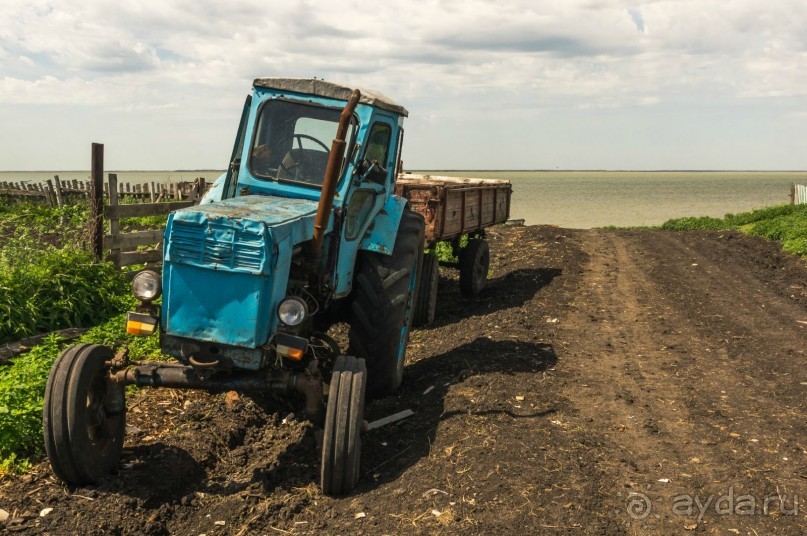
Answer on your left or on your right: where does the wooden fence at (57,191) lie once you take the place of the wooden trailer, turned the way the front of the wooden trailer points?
on your right

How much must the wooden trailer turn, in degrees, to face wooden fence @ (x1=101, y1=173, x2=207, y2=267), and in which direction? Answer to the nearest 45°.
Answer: approximately 45° to its right

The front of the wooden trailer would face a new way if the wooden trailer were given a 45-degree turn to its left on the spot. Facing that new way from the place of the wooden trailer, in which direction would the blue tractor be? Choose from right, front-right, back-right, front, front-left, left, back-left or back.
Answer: front

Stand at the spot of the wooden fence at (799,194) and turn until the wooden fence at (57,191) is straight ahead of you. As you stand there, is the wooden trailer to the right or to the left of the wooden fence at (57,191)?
left

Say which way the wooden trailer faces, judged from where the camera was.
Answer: facing the viewer and to the left of the viewer

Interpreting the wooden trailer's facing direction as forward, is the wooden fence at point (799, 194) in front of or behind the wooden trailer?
behind

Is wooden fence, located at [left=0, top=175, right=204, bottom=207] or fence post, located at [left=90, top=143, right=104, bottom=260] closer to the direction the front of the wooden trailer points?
the fence post

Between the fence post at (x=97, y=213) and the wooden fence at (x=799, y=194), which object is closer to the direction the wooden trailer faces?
the fence post

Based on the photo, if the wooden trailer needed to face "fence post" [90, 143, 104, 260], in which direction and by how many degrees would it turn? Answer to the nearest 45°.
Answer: approximately 45° to its right
